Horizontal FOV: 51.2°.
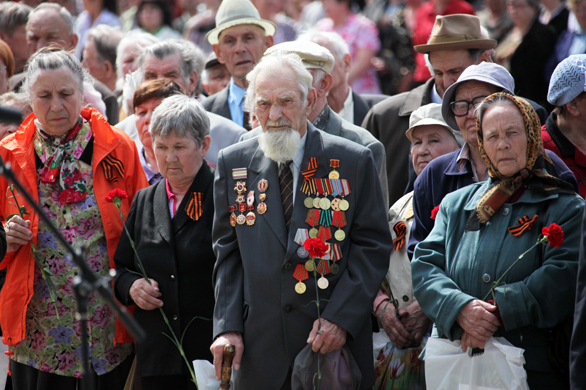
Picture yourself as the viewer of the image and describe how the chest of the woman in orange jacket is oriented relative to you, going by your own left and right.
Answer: facing the viewer

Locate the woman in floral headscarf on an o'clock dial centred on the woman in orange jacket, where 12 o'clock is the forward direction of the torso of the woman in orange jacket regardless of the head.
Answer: The woman in floral headscarf is roughly at 10 o'clock from the woman in orange jacket.

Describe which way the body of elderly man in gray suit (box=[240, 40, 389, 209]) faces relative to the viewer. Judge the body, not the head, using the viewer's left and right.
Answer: facing the viewer and to the left of the viewer

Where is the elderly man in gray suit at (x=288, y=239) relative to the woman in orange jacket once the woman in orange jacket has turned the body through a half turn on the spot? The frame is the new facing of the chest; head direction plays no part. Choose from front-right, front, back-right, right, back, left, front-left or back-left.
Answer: back-right

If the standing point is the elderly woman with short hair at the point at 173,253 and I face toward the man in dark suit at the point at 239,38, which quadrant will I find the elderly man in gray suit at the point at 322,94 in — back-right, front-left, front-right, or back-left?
front-right

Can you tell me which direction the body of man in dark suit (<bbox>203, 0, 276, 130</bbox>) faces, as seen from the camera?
toward the camera

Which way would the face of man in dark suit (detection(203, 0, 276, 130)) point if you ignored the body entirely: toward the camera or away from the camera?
toward the camera

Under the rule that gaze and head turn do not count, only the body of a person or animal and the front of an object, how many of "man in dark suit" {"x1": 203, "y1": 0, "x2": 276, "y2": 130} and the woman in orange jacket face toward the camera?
2

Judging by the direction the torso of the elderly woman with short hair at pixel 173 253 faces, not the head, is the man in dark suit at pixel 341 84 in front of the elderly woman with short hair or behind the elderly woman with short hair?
behind

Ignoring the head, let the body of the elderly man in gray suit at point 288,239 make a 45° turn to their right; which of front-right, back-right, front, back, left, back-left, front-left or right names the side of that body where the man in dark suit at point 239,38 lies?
back-right

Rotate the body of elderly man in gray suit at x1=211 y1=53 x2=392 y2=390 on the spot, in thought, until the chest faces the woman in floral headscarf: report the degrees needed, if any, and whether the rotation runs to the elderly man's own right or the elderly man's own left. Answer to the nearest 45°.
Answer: approximately 90° to the elderly man's own left

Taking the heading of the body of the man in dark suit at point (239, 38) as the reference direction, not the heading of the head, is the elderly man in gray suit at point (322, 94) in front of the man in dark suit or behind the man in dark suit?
in front

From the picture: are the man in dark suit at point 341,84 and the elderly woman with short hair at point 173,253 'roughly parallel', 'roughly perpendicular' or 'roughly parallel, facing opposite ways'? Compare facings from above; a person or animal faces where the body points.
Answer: roughly parallel
